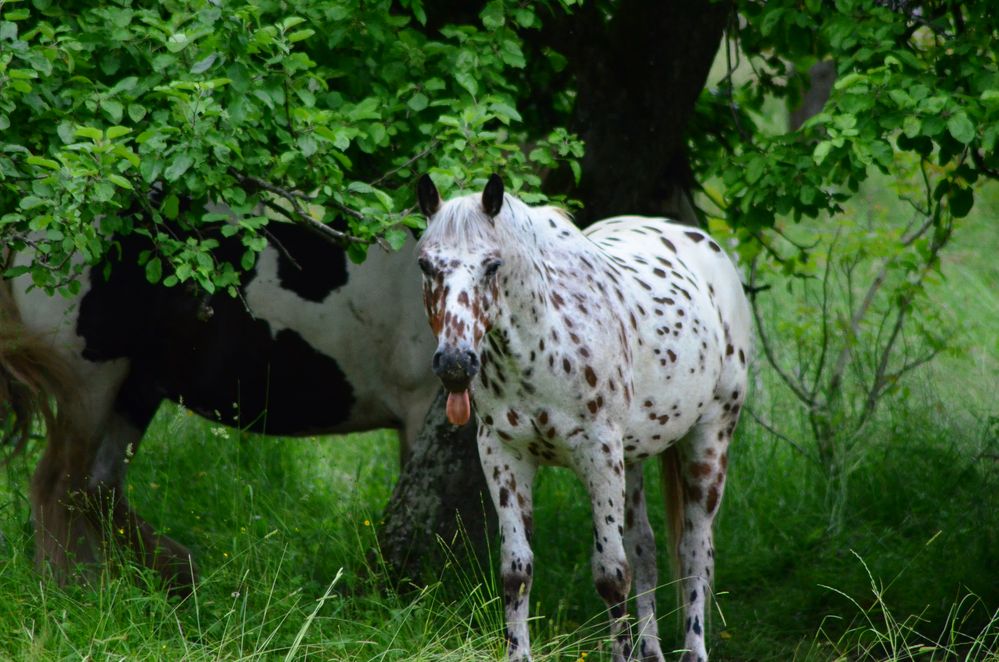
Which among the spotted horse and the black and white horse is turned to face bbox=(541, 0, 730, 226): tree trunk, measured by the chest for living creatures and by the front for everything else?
the black and white horse

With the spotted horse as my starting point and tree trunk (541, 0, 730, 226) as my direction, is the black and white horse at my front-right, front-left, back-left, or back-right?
front-left

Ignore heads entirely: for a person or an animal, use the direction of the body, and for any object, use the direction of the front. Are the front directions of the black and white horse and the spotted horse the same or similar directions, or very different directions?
very different directions

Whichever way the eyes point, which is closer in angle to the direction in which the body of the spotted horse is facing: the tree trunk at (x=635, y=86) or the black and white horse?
the black and white horse

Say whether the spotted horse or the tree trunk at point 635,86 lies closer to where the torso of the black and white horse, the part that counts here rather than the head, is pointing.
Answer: the tree trunk

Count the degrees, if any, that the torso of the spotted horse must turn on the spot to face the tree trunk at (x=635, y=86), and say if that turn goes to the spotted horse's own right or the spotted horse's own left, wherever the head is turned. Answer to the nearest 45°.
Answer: approximately 135° to the spotted horse's own right

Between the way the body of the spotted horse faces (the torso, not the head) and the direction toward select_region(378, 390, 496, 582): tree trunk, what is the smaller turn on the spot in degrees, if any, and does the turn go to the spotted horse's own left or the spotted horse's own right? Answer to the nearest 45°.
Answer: approximately 90° to the spotted horse's own right

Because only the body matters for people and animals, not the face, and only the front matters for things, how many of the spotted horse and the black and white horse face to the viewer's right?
1

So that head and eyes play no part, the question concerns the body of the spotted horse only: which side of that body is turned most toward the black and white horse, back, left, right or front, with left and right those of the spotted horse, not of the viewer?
right

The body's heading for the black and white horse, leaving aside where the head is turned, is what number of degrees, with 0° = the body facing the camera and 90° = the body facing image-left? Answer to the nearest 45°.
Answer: approximately 270°

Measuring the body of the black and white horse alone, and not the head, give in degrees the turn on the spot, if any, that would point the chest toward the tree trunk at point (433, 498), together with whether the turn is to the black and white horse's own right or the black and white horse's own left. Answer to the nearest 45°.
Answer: approximately 45° to the black and white horse's own right

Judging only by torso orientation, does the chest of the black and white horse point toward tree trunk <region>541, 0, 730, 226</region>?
yes
